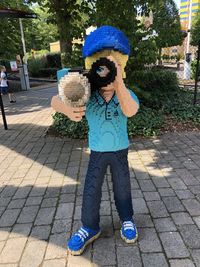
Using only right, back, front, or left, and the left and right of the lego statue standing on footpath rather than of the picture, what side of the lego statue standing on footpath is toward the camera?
front

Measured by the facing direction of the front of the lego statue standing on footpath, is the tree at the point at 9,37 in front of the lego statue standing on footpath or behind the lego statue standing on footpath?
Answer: behind

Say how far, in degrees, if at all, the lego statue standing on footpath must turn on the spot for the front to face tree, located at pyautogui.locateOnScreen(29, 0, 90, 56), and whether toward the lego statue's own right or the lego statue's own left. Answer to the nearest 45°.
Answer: approximately 180°
